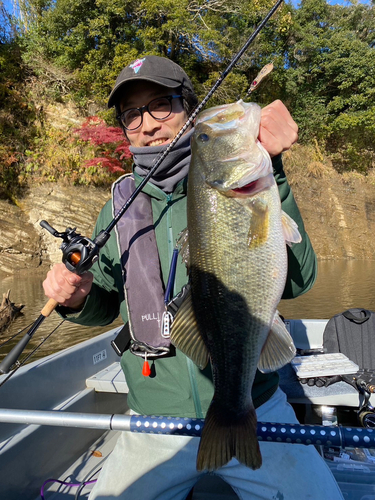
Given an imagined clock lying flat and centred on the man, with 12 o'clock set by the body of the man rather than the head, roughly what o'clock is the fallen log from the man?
The fallen log is roughly at 5 o'clock from the man.

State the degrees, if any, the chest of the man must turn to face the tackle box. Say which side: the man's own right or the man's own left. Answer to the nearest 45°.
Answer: approximately 135° to the man's own left

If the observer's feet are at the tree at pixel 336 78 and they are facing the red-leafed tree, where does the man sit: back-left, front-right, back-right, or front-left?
front-left

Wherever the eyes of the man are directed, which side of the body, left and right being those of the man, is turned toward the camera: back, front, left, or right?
front

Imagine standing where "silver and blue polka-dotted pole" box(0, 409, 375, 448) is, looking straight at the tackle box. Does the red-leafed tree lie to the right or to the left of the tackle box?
left

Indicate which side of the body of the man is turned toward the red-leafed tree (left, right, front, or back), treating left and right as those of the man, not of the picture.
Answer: back

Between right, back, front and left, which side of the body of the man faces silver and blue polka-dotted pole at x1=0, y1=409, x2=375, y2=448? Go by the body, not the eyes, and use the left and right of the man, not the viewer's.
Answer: front
